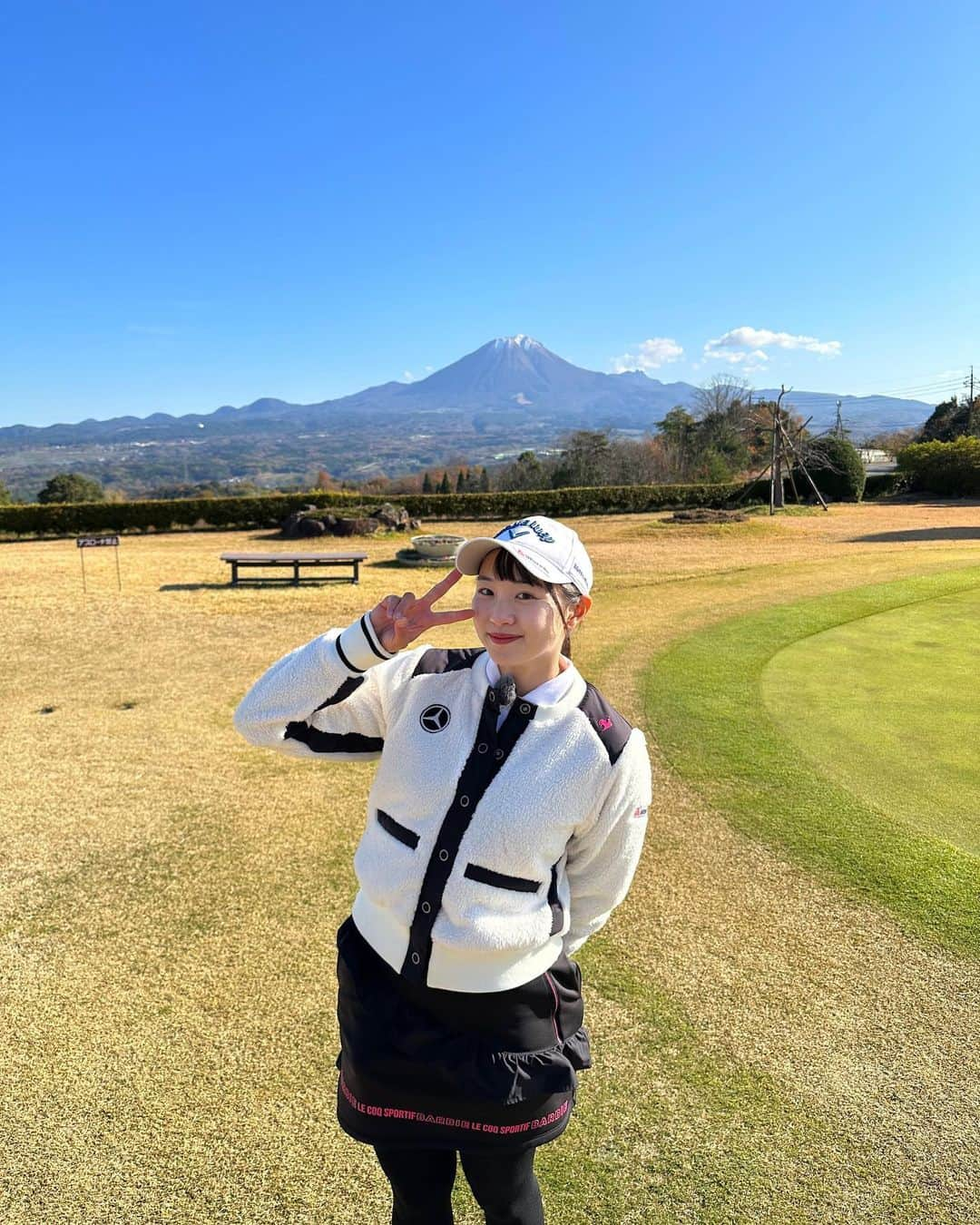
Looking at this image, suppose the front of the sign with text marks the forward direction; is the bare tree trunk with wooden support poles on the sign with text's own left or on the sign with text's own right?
on the sign with text's own left

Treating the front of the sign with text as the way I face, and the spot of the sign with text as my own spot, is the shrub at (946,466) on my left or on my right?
on my left

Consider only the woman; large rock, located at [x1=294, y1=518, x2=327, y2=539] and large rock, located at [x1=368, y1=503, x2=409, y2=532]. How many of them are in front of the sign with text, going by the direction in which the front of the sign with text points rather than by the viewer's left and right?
1

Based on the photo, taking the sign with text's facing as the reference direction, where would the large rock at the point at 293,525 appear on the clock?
The large rock is roughly at 7 o'clock from the sign with text.

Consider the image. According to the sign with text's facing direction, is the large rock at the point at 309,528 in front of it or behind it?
behind

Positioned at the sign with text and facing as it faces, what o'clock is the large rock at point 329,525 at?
The large rock is roughly at 7 o'clock from the sign with text.

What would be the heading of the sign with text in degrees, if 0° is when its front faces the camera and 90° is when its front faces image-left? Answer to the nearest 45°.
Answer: approximately 0°

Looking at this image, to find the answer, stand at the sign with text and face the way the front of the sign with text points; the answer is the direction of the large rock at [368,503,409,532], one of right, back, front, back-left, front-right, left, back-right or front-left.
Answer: back-left

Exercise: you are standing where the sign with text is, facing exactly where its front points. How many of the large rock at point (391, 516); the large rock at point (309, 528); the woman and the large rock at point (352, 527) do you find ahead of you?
1

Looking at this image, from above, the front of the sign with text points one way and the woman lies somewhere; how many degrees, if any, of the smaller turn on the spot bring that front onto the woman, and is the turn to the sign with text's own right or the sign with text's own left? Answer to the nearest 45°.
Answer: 0° — it already faces them
